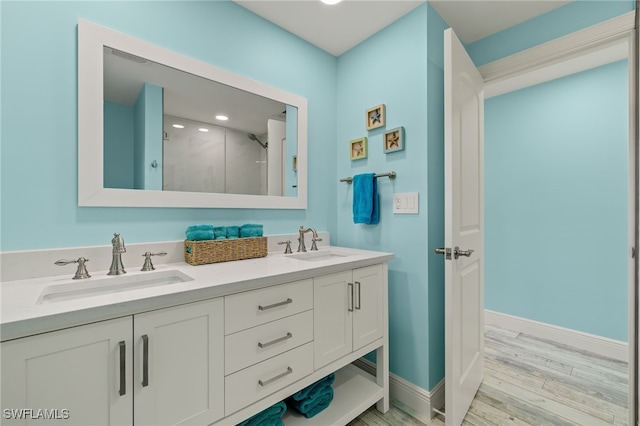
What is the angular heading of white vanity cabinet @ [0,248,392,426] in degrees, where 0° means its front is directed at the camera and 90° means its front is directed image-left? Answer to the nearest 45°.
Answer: approximately 315°

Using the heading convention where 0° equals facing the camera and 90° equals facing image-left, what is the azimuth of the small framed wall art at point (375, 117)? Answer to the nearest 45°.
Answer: approximately 45°

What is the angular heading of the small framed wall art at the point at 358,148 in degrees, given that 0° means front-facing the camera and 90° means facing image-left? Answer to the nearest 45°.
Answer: approximately 45°
